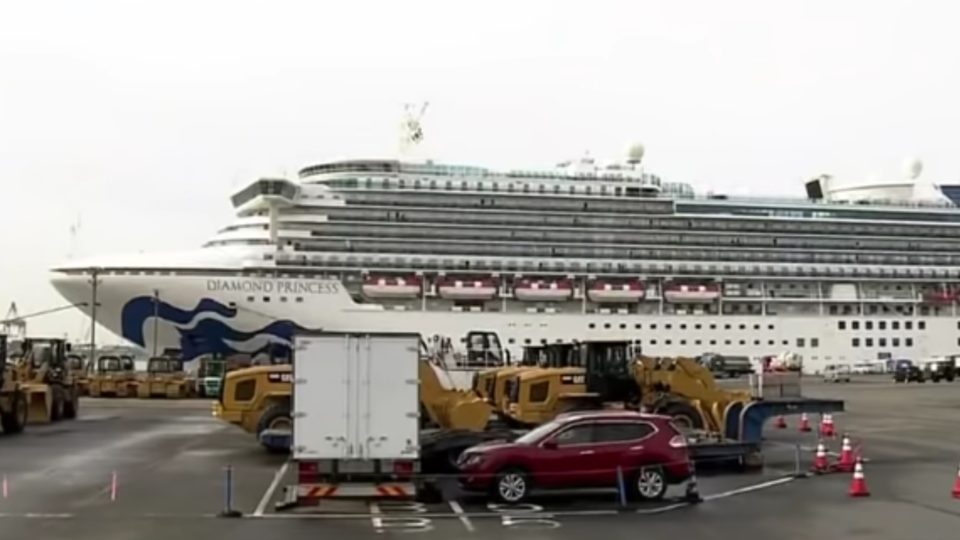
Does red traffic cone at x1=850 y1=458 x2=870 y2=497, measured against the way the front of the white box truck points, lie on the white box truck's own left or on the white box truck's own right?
on the white box truck's own right

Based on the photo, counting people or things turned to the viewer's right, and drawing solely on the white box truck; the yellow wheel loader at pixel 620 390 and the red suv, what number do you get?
1

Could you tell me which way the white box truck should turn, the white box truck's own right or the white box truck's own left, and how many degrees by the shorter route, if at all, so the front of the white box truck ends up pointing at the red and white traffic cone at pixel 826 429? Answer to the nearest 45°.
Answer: approximately 45° to the white box truck's own right

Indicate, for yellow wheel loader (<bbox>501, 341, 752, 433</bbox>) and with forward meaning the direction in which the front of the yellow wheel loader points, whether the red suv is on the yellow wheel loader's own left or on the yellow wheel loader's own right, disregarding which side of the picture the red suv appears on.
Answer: on the yellow wheel loader's own right

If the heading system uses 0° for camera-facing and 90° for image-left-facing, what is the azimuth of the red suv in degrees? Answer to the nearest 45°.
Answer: approximately 90°

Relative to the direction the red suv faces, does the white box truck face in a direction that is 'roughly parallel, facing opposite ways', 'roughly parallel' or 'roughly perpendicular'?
roughly perpendicular

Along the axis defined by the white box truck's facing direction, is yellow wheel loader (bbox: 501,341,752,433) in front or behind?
in front

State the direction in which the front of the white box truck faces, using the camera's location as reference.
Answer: facing away from the viewer

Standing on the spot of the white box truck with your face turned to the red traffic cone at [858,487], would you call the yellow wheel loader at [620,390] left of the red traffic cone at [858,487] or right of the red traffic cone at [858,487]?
left

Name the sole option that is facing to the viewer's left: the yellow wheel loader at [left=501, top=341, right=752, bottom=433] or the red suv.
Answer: the red suv

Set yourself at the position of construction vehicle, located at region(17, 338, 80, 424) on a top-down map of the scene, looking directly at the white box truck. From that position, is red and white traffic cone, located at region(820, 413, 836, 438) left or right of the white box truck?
left

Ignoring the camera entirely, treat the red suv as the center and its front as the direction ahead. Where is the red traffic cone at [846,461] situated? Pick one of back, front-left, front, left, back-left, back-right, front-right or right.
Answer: back-right
